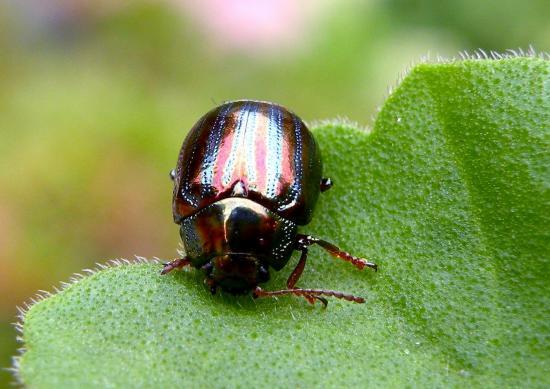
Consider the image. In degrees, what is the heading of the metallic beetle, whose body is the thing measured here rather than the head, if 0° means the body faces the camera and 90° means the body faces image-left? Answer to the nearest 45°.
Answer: approximately 0°
